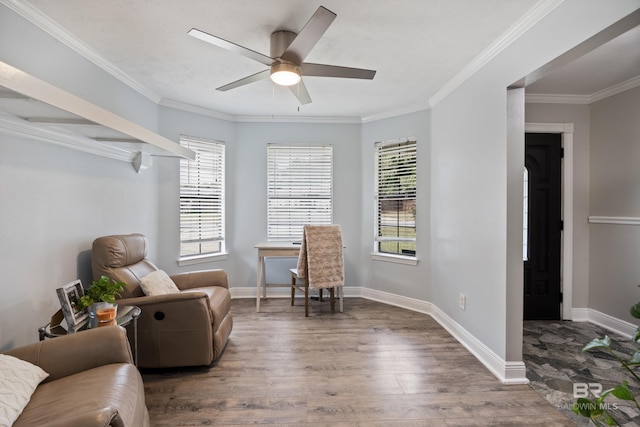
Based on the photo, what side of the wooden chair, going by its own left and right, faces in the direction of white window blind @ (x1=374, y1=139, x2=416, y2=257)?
right

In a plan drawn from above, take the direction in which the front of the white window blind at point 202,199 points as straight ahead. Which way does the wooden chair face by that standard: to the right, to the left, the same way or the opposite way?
the opposite way

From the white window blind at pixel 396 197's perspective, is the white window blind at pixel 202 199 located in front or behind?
in front

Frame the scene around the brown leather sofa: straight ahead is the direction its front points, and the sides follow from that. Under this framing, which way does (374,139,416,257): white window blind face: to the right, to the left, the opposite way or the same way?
the opposite way

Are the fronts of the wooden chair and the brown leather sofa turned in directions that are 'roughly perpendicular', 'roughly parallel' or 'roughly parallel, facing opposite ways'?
roughly perpendicular

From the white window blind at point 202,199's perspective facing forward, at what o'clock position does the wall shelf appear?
The wall shelf is roughly at 2 o'clock from the white window blind.

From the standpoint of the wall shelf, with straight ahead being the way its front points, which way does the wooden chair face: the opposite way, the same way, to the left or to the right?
to the left

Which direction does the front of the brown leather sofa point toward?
to the viewer's right

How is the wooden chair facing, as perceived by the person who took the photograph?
facing away from the viewer and to the left of the viewer

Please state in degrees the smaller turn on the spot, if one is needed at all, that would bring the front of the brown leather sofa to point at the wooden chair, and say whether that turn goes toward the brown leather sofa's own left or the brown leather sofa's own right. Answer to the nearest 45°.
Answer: approximately 45° to the brown leather sofa's own left

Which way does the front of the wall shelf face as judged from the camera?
facing to the right of the viewer

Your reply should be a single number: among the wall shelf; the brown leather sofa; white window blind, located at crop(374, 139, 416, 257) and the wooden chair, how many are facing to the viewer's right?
2

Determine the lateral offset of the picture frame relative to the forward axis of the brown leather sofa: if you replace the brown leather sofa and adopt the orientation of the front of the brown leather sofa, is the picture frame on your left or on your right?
on your left

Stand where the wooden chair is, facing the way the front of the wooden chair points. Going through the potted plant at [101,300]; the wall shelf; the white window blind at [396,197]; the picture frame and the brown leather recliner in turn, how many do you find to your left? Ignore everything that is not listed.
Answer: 4
